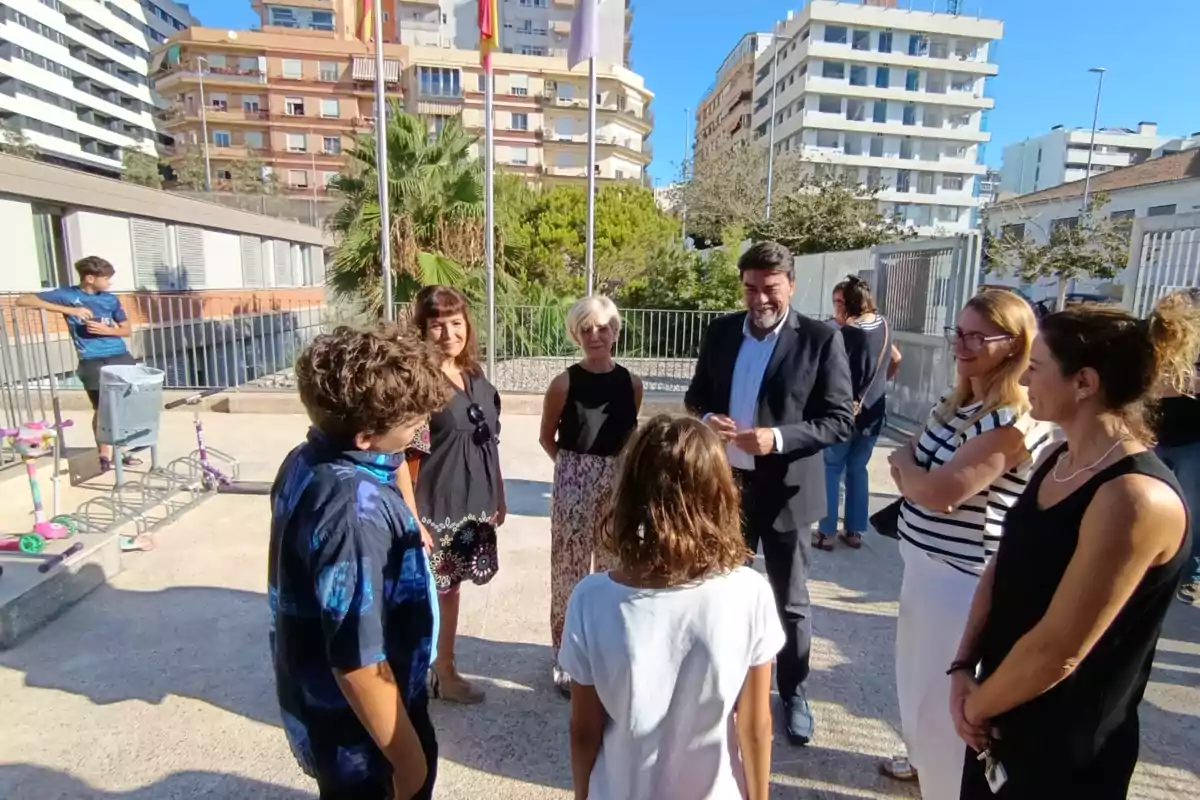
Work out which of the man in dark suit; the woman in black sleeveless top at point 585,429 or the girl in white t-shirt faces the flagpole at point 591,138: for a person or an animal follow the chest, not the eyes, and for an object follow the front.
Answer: the girl in white t-shirt

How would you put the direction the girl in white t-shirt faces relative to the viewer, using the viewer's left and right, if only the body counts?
facing away from the viewer

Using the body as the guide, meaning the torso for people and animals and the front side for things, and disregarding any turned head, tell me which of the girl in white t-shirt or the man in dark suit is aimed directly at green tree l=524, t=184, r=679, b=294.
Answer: the girl in white t-shirt

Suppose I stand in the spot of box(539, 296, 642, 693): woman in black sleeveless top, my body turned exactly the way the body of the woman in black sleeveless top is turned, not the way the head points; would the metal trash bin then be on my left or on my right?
on my right

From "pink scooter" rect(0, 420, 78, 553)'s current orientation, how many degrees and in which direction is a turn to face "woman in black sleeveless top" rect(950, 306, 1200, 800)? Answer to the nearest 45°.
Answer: approximately 45° to its right

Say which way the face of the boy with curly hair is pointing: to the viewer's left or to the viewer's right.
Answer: to the viewer's right

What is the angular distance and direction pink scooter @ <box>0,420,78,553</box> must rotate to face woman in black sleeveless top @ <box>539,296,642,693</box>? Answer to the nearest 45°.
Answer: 0° — it already faces them

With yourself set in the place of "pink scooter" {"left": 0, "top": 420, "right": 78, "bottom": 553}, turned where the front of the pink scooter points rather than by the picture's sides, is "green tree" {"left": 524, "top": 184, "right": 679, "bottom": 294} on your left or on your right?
on your left

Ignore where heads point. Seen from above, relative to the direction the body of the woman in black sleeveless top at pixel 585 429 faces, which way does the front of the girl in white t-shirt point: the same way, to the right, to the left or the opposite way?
the opposite way

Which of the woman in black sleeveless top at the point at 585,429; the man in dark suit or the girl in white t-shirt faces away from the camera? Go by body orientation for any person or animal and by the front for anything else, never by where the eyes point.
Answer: the girl in white t-shirt
